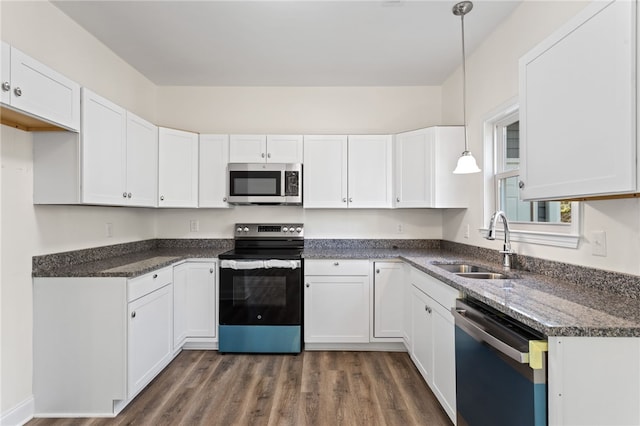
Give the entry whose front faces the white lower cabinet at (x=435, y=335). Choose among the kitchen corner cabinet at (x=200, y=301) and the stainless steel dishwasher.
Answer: the kitchen corner cabinet

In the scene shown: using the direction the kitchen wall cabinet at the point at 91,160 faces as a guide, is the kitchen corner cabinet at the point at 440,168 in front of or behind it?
in front

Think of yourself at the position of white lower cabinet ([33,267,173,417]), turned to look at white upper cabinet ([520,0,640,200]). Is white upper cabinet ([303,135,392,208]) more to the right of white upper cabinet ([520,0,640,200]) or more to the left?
left

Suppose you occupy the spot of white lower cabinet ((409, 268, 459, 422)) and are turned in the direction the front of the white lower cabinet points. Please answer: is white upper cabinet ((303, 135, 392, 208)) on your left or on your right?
on your right

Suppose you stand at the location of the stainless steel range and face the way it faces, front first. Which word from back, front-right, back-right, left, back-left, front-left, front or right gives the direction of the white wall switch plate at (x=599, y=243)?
front-left

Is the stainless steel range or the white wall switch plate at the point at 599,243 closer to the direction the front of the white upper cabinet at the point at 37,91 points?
the white wall switch plate

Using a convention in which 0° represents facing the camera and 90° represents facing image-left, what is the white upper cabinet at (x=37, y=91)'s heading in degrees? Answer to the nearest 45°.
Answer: approximately 315°

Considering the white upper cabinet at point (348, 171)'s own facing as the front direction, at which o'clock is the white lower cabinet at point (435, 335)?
The white lower cabinet is roughly at 11 o'clock from the white upper cabinet.

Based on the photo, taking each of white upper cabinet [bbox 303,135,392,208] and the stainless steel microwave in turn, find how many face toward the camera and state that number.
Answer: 2

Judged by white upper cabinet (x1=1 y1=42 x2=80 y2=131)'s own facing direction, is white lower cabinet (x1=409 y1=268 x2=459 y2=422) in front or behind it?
in front
